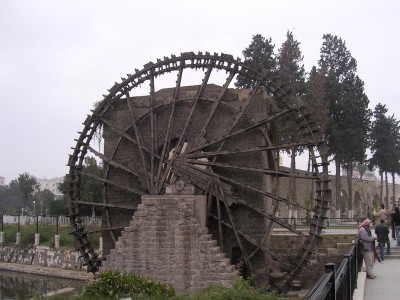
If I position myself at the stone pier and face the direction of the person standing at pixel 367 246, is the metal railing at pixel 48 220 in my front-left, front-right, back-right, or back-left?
back-left

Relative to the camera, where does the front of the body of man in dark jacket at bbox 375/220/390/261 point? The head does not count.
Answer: away from the camera

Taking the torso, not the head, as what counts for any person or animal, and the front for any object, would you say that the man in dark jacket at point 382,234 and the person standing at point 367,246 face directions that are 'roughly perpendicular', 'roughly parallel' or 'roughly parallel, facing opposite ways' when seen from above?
roughly perpendicular

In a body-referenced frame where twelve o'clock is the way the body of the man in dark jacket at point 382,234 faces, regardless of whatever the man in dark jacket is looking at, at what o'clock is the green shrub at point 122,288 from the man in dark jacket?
The green shrub is roughly at 8 o'clock from the man in dark jacket.

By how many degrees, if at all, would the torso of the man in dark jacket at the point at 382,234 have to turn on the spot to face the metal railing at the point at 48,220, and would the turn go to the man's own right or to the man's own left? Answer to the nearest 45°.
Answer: approximately 45° to the man's own left

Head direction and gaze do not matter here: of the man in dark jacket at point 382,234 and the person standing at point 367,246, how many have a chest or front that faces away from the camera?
1
